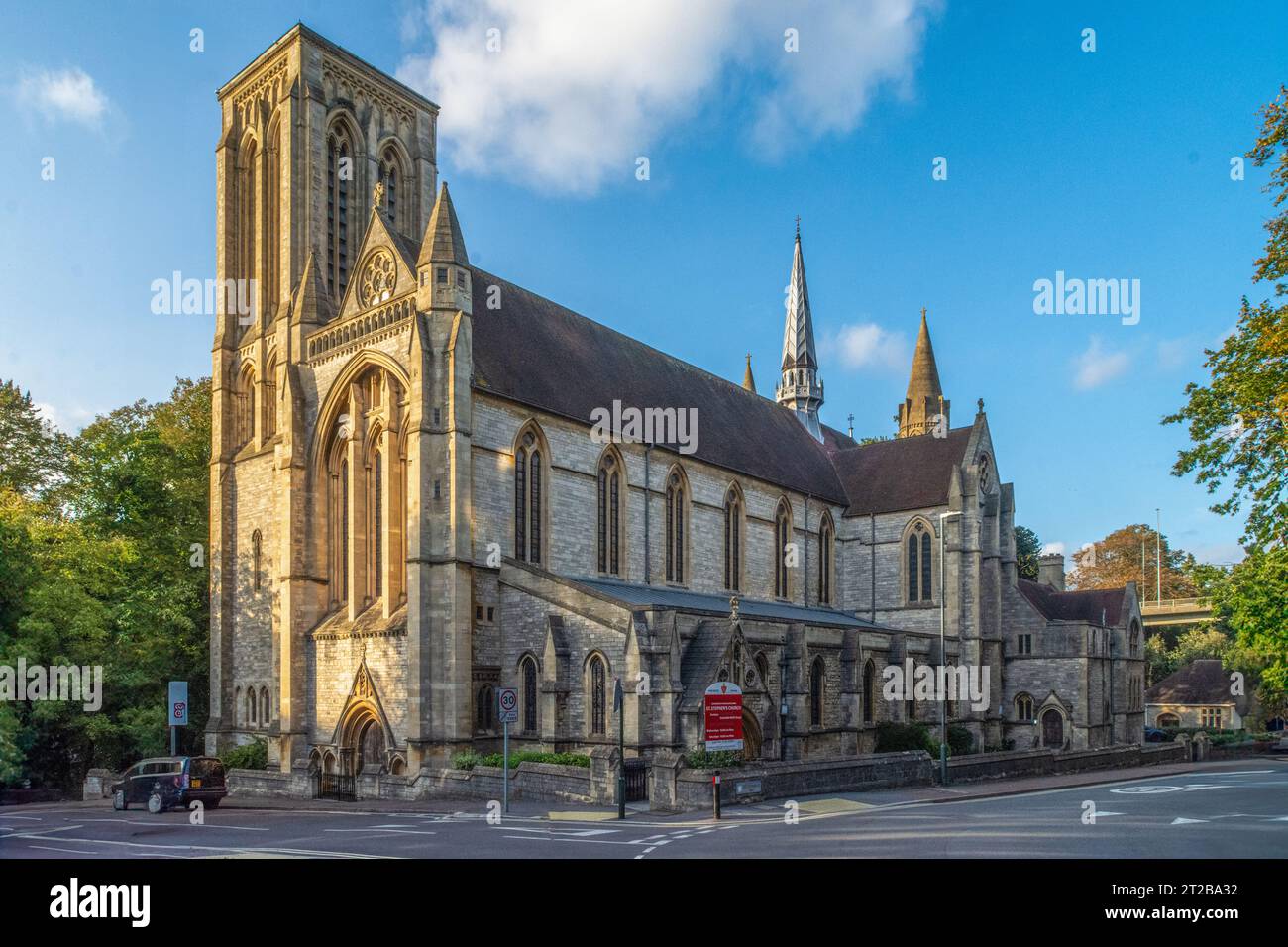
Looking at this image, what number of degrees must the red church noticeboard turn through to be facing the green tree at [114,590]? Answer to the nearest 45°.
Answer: approximately 135° to its right

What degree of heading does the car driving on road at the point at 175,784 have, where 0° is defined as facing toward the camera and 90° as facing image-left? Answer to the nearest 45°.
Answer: approximately 135°

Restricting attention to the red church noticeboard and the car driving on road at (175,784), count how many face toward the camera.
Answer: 1

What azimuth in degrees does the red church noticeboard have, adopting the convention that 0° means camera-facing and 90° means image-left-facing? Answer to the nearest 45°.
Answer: approximately 0°

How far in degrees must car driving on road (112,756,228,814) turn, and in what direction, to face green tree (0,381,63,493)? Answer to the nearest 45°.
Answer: approximately 45° to its right

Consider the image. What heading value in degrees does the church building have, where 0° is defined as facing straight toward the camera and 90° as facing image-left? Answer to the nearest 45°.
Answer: approximately 45°
